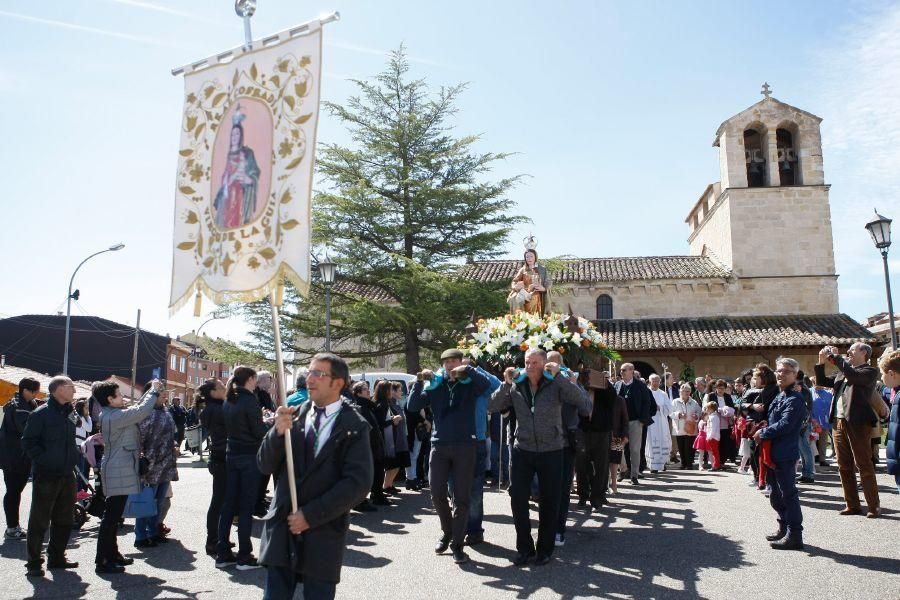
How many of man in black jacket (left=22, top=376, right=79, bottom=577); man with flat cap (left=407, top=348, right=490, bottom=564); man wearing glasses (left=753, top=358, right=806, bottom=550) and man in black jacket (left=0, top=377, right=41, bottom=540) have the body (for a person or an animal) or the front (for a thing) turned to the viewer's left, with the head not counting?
1

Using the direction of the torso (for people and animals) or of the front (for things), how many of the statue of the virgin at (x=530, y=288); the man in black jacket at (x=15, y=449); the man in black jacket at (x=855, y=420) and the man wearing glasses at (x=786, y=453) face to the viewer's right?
1

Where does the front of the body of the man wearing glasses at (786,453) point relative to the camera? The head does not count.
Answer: to the viewer's left

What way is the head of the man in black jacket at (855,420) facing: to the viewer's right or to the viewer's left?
to the viewer's left

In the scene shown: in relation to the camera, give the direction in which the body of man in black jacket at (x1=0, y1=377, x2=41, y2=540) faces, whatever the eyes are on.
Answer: to the viewer's right

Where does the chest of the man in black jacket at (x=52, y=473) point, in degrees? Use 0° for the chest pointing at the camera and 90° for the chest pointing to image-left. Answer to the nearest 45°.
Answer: approximately 315°

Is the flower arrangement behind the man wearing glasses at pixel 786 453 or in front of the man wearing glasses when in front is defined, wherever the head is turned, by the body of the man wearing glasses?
in front

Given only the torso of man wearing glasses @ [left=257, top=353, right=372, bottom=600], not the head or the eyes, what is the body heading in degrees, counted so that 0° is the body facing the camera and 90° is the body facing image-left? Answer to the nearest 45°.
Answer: approximately 45°

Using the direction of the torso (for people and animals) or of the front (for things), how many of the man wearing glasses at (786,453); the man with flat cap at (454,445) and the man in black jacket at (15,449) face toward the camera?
1

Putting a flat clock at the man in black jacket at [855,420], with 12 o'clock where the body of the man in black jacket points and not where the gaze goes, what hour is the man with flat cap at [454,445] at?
The man with flat cap is roughly at 12 o'clock from the man in black jacket.

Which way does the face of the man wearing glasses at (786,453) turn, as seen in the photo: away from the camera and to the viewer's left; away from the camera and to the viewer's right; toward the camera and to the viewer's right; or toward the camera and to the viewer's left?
toward the camera and to the viewer's left

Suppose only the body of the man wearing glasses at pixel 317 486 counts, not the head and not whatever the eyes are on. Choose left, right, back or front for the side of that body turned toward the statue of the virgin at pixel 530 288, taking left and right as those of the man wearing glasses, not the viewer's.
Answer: back

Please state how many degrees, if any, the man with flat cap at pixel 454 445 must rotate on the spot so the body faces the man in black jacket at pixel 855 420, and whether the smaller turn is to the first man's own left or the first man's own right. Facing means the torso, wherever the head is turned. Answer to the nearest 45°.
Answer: approximately 90° to the first man's own left

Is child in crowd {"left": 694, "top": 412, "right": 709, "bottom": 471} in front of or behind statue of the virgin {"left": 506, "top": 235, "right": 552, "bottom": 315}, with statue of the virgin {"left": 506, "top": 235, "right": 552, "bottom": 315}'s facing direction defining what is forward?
behind

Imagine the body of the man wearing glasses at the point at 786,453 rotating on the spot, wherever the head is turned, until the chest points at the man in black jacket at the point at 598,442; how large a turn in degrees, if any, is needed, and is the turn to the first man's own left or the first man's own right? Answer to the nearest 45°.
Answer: approximately 45° to the first man's own right

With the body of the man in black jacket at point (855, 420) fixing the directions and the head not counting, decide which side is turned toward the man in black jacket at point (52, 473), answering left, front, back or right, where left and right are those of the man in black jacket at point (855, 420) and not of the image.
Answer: front

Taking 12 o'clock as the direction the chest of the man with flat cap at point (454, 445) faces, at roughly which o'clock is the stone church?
The stone church is roughly at 7 o'clock from the man with flat cap.

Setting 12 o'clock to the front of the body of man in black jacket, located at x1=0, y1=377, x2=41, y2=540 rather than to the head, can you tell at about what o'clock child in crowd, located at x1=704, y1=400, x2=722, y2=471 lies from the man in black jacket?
The child in crowd is roughly at 12 o'clock from the man in black jacket.
